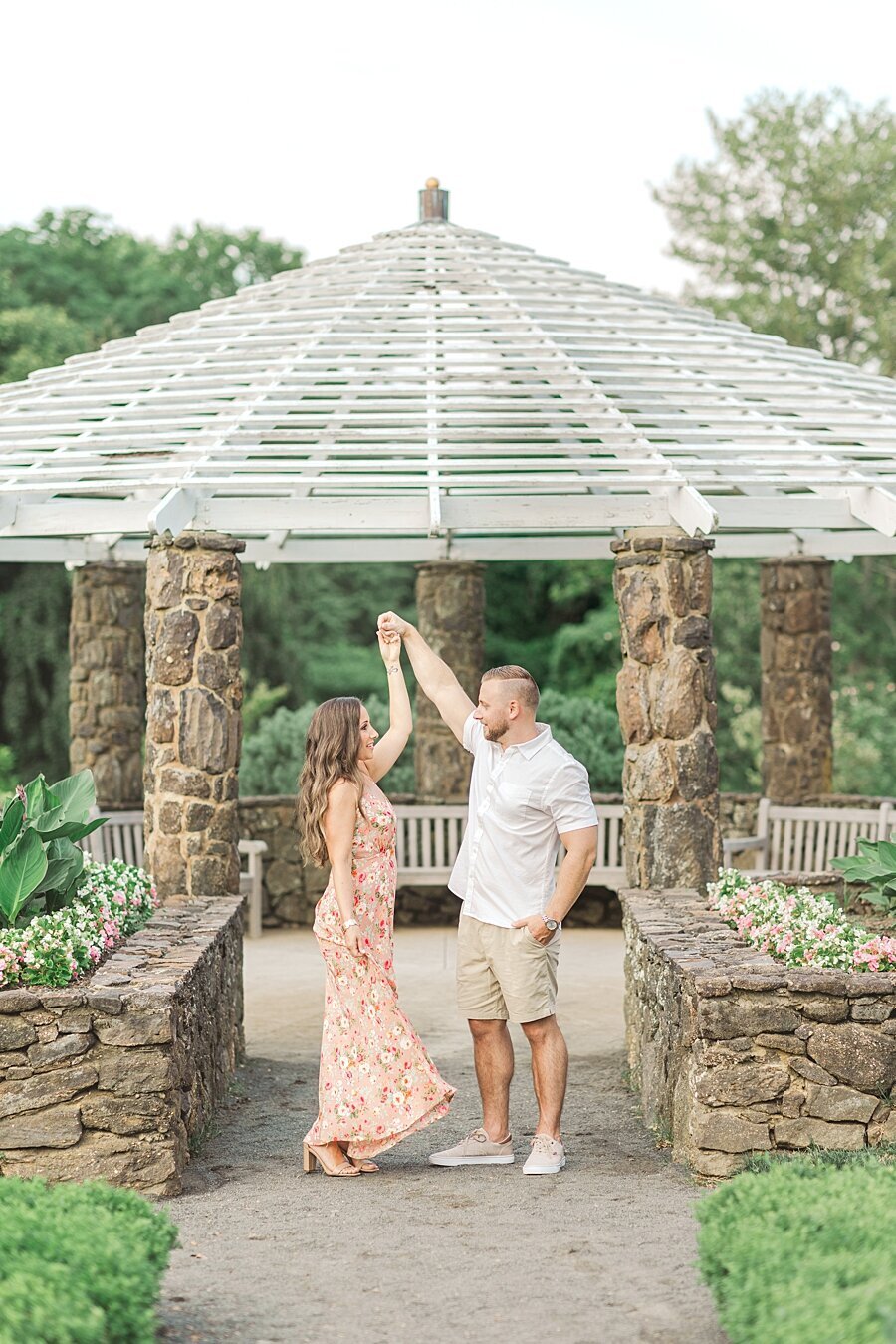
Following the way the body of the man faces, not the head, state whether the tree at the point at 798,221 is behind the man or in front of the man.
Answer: behind

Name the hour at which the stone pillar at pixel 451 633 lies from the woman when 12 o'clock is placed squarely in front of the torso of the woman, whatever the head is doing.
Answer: The stone pillar is roughly at 9 o'clock from the woman.

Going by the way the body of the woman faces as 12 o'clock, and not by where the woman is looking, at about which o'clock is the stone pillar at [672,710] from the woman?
The stone pillar is roughly at 10 o'clock from the woman.

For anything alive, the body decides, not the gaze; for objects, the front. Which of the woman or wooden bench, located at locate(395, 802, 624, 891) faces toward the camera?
the wooden bench

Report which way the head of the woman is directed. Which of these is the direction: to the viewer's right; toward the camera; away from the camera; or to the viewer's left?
to the viewer's right

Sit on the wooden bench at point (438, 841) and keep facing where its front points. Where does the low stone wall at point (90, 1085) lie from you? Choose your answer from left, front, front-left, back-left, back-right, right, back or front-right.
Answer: front

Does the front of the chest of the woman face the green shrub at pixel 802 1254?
no

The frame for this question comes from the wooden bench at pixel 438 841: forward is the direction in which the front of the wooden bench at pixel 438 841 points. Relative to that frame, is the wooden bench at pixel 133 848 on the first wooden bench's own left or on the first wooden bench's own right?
on the first wooden bench's own right

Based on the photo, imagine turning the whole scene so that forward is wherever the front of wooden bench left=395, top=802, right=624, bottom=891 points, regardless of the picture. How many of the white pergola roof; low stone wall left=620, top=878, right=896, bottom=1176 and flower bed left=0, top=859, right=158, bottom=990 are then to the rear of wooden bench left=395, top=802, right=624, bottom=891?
0

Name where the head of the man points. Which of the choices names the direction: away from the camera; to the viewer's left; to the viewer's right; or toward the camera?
to the viewer's left

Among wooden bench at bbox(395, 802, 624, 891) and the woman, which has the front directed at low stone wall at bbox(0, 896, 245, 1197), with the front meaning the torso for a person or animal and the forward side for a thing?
the wooden bench

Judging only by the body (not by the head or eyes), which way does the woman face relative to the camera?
to the viewer's right

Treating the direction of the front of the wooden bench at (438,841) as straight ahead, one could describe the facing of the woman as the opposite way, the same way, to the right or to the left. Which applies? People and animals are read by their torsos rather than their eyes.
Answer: to the left

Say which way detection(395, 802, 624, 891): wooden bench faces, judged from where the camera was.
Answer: facing the viewer

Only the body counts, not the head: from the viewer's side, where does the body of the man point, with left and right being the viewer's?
facing the viewer and to the left of the viewer
